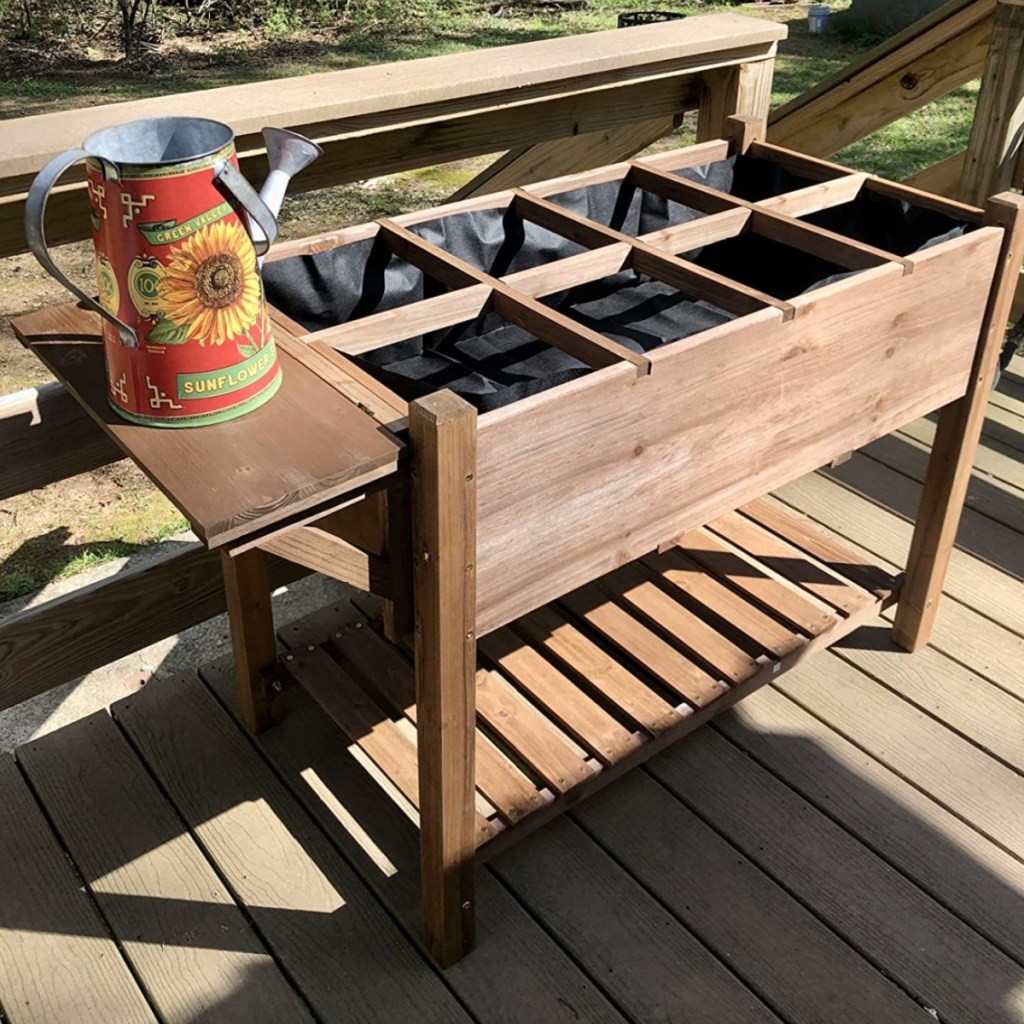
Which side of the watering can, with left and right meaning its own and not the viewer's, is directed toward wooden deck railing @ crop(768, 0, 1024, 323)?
front

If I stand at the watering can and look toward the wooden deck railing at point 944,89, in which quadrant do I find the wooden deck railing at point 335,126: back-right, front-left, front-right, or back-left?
front-left

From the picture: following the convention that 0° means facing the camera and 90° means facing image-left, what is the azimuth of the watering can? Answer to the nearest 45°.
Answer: approximately 225°
